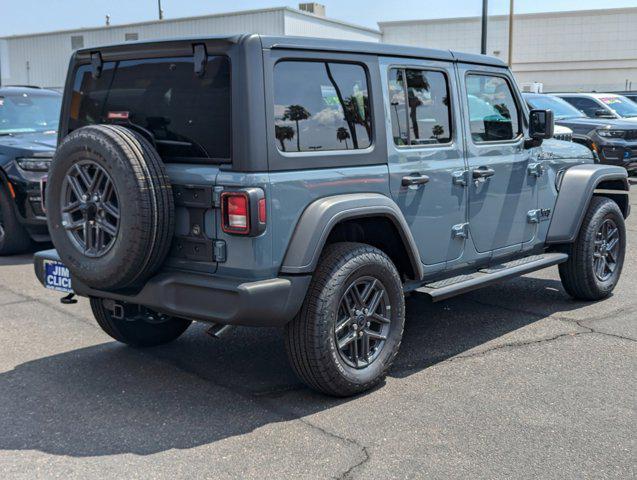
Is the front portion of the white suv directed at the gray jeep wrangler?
no

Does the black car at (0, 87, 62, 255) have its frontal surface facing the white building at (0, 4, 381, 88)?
no

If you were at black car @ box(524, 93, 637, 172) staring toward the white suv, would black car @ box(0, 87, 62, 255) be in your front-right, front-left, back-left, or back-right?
back-left

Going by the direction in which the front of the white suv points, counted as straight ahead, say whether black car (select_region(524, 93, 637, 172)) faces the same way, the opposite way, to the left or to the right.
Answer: the same way

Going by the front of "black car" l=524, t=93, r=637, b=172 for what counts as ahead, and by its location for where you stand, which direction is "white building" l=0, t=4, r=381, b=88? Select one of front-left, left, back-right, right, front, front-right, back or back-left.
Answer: back

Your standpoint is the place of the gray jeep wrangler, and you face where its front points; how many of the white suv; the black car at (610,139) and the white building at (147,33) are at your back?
0

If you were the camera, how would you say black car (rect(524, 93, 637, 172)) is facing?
facing the viewer and to the right of the viewer

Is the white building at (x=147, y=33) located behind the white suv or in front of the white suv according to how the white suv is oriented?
behind

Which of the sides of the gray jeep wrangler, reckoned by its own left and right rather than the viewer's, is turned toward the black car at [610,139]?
front

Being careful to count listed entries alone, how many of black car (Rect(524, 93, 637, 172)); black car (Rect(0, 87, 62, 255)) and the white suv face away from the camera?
0

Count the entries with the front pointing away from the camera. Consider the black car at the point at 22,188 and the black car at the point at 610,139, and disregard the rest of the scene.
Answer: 0

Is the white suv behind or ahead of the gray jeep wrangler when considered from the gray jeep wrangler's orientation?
ahead

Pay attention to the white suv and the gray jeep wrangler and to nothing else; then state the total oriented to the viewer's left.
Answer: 0

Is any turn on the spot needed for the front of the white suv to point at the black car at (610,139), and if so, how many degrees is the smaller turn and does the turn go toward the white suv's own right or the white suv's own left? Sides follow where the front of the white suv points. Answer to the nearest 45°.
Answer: approximately 45° to the white suv's own right

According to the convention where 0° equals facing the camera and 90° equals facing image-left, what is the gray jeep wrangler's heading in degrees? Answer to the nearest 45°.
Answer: approximately 225°

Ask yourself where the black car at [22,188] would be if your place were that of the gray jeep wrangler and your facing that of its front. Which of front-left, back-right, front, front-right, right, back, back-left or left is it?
left
